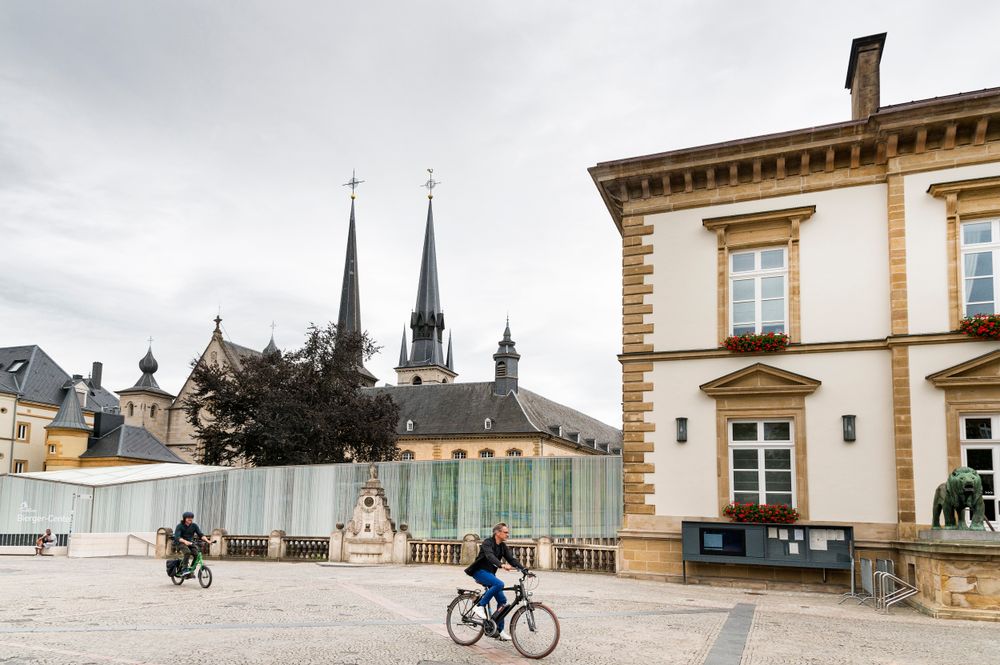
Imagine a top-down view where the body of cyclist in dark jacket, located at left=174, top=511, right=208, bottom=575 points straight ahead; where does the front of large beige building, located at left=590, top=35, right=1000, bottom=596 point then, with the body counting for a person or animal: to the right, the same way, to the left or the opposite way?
to the right

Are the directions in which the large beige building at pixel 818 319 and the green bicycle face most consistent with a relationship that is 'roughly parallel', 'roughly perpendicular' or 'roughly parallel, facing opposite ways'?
roughly perpendicular

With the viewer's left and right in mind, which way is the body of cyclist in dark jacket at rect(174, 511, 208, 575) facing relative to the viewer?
facing the viewer and to the right of the viewer

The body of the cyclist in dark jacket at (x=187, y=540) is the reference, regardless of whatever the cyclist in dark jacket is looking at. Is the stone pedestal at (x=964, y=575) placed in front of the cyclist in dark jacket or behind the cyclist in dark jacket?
in front

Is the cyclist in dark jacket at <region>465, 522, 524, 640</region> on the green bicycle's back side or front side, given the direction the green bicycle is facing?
on the front side

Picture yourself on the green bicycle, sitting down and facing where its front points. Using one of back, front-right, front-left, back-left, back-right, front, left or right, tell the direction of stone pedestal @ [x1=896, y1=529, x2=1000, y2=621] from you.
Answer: front

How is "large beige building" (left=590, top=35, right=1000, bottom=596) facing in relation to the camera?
toward the camera

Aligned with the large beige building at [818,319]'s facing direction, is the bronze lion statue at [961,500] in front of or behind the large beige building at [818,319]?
in front

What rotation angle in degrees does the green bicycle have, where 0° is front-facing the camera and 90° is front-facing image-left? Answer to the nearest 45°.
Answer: approximately 315°

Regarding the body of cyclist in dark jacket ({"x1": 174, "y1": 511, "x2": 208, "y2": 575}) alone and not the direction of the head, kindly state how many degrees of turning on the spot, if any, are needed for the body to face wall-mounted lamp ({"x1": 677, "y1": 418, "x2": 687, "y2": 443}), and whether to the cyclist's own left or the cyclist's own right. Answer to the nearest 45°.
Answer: approximately 45° to the cyclist's own left
